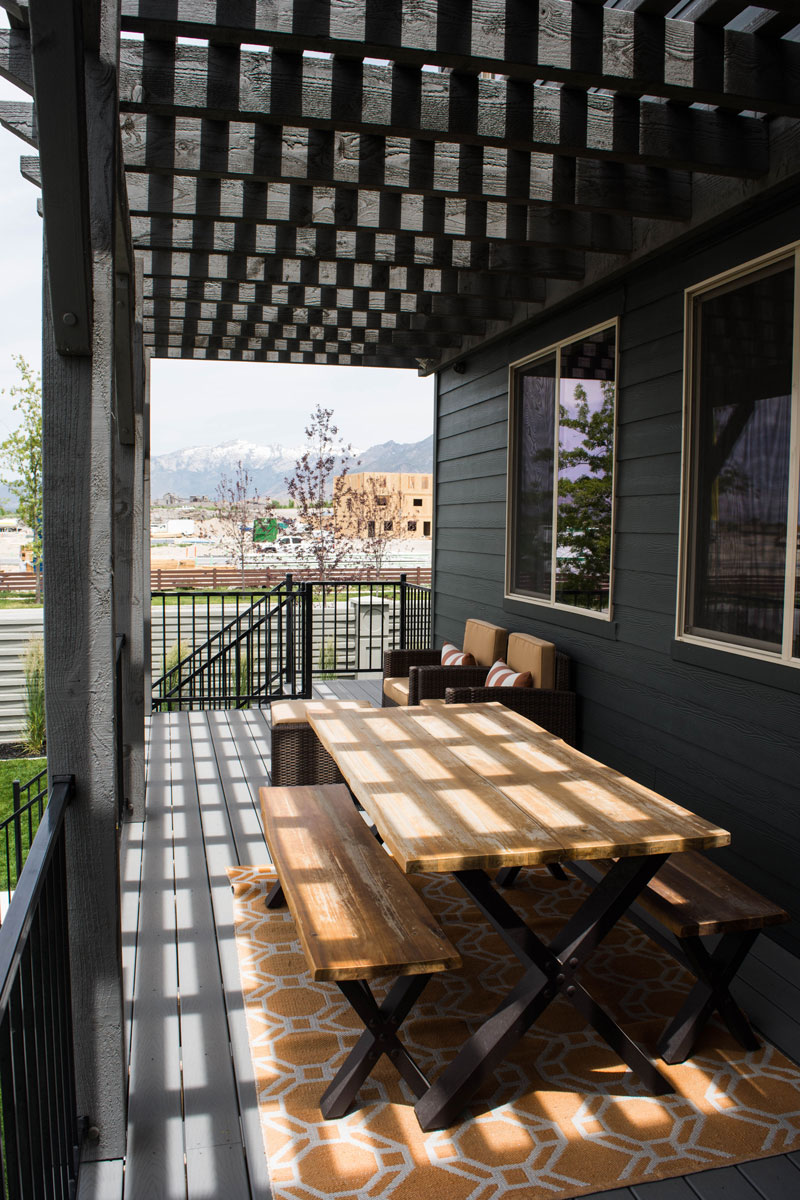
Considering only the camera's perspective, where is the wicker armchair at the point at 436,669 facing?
facing the viewer and to the left of the viewer

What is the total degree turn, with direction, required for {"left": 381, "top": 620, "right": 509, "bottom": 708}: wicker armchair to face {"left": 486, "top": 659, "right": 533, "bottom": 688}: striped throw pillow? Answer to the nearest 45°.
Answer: approximately 90° to its left

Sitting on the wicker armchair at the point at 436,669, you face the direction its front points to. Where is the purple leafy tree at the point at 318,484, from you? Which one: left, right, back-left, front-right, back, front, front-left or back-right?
back-right

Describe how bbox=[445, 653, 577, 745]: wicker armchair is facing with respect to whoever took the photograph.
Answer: facing to the left of the viewer

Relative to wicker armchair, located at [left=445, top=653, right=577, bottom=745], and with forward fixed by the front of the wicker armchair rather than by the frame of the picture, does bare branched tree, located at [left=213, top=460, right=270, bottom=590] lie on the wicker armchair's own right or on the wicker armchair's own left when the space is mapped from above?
on the wicker armchair's own right

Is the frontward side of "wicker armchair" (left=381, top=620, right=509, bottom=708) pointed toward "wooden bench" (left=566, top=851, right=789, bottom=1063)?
no

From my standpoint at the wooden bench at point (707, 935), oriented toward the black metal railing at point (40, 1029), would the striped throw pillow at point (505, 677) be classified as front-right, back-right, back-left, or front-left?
back-right

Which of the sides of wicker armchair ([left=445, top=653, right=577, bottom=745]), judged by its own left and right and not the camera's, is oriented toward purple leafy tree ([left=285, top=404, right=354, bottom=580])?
right

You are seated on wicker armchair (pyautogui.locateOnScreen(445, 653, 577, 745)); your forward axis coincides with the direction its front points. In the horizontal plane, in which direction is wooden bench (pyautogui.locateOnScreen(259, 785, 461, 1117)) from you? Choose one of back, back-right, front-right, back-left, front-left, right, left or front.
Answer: left

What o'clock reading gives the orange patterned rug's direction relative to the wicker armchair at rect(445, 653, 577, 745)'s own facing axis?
The orange patterned rug is roughly at 9 o'clock from the wicker armchair.

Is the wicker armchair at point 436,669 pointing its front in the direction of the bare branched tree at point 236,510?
no

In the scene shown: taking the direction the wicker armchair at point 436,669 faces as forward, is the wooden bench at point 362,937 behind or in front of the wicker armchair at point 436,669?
in front

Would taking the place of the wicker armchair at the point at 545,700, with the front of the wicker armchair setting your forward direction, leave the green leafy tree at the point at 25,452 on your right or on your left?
on your right

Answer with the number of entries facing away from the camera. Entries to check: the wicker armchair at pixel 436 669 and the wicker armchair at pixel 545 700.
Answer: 0
